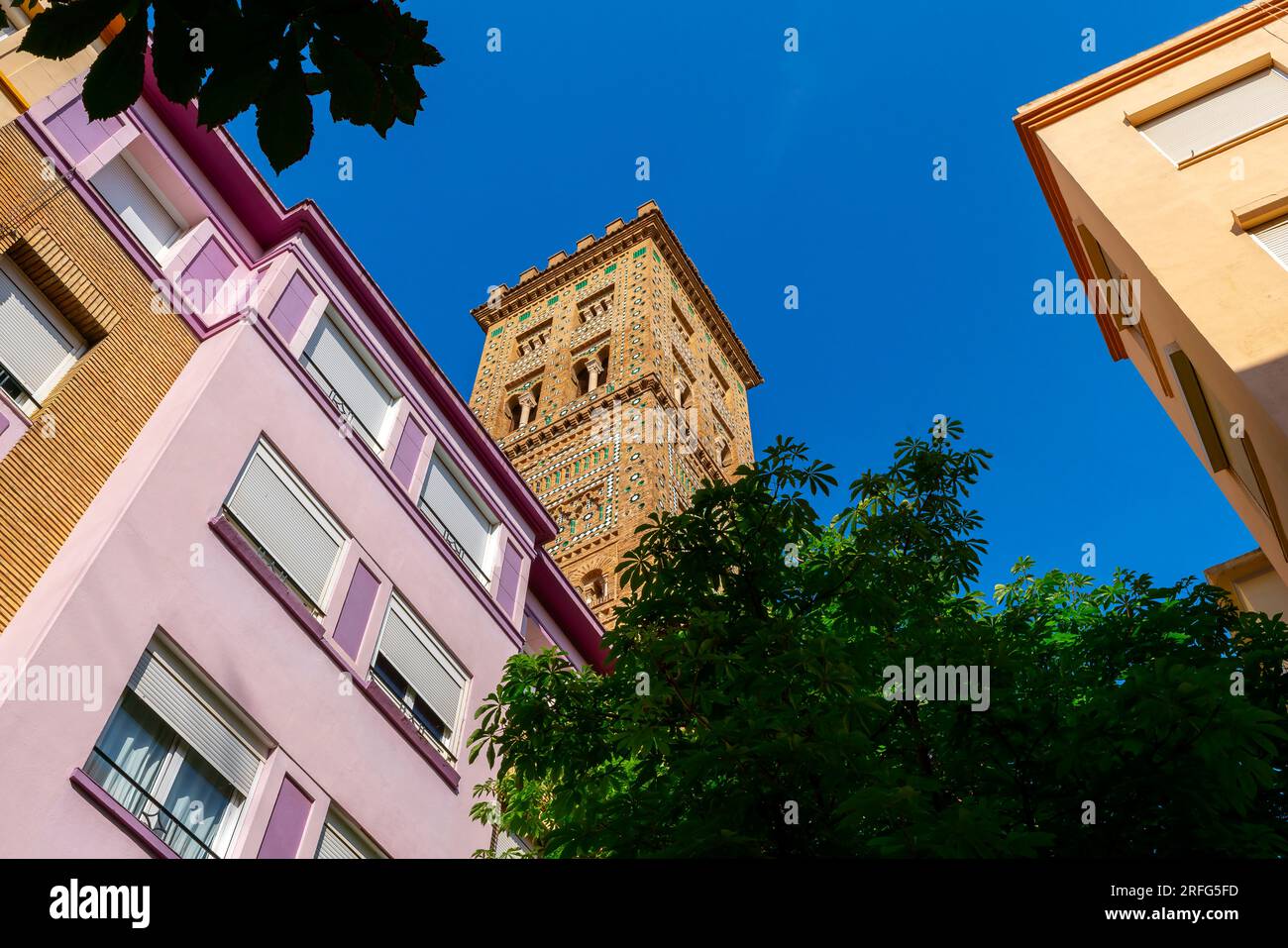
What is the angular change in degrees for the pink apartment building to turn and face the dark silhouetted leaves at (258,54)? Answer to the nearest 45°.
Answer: approximately 45° to its right

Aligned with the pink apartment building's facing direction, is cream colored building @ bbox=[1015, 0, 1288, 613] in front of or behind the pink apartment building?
in front

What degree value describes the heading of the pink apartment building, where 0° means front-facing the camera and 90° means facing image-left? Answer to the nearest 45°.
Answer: approximately 315°

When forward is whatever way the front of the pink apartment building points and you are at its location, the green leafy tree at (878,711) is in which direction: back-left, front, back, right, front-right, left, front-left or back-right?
front
